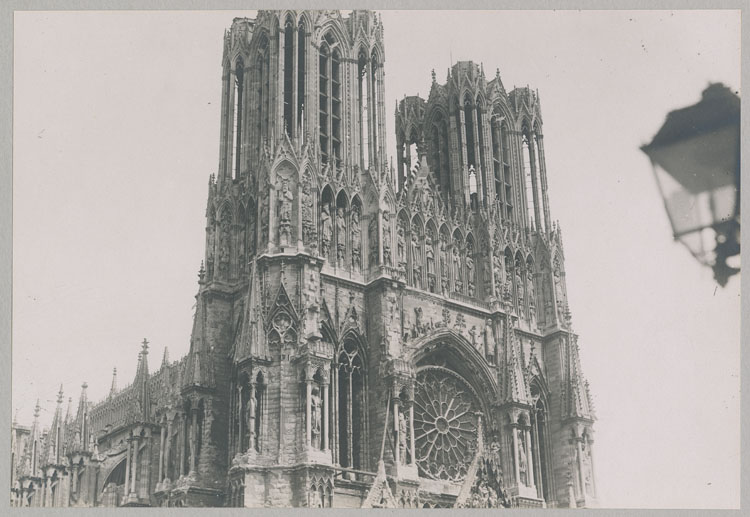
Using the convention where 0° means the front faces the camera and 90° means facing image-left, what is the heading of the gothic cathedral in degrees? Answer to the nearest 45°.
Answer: approximately 315°

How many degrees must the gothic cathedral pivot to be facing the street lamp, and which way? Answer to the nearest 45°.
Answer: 0° — it already faces it
